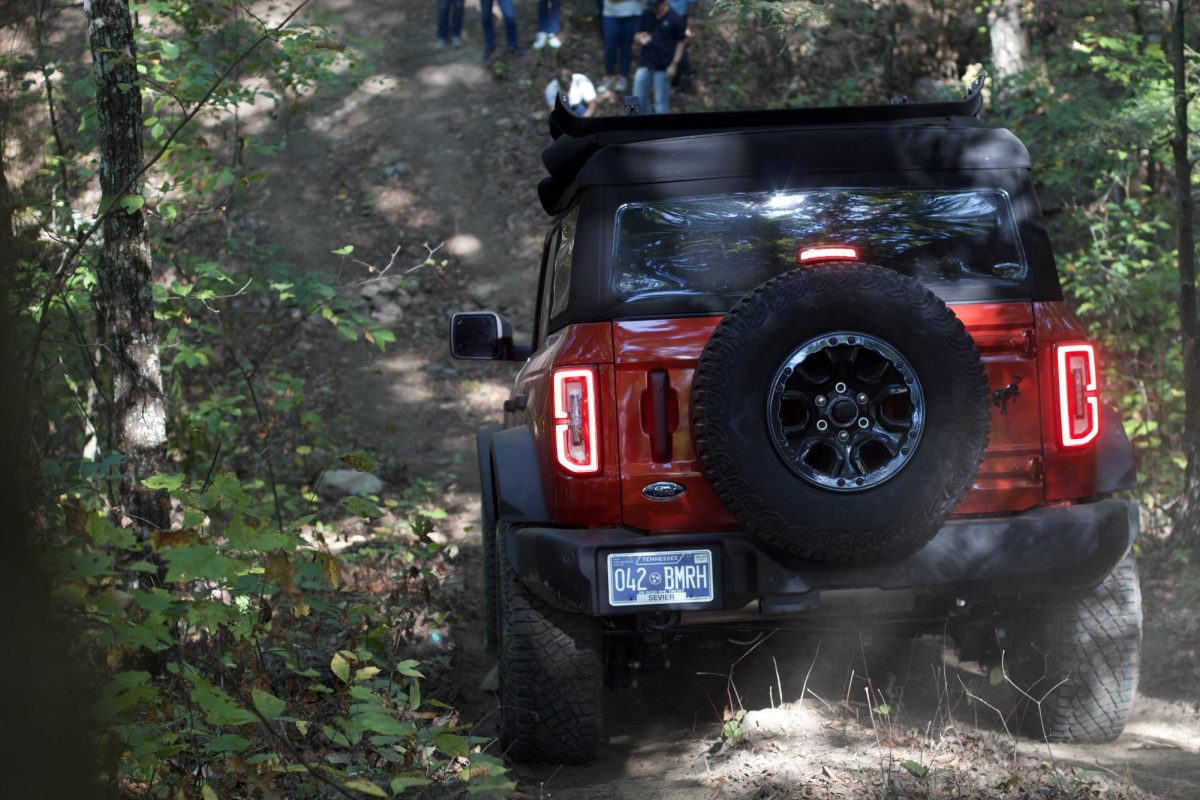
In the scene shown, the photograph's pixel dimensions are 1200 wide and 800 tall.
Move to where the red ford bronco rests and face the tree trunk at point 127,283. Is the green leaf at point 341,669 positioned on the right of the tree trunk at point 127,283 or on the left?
left

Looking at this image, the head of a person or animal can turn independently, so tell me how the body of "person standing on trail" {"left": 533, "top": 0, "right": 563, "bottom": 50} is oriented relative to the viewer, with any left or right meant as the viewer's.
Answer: facing the viewer

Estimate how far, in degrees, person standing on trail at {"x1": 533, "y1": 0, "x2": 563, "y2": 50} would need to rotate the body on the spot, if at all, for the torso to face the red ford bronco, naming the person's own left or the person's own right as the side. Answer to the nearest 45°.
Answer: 0° — they already face it

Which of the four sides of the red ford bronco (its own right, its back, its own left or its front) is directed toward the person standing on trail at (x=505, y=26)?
front

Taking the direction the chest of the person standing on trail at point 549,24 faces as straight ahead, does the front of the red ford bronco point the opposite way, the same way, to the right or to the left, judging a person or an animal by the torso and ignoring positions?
the opposite way

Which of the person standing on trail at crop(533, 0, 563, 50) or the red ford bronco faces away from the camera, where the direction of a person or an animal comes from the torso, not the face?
the red ford bronco

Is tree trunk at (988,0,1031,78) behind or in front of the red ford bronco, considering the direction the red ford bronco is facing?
in front

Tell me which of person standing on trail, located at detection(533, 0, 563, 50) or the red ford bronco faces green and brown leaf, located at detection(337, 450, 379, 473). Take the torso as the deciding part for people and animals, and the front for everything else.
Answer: the person standing on trail

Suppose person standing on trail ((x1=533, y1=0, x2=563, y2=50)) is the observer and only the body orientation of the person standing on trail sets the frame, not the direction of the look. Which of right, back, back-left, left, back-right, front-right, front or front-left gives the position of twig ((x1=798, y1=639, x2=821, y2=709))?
front

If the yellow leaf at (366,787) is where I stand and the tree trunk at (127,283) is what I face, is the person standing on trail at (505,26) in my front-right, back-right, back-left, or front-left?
front-right

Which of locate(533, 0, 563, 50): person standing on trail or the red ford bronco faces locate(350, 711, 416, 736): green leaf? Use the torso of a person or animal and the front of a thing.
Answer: the person standing on trail

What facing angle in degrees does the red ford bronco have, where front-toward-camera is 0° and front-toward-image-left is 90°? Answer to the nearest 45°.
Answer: approximately 180°

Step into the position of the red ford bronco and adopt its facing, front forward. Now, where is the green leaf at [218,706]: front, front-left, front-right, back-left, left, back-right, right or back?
back-left

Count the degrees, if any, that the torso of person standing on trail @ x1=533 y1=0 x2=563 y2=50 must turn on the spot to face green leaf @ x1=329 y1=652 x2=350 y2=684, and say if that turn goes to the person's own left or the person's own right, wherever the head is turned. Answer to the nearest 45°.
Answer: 0° — they already face it

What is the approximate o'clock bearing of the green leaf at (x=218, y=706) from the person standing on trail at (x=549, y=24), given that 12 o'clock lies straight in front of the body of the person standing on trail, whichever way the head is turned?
The green leaf is roughly at 12 o'clock from the person standing on trail.
